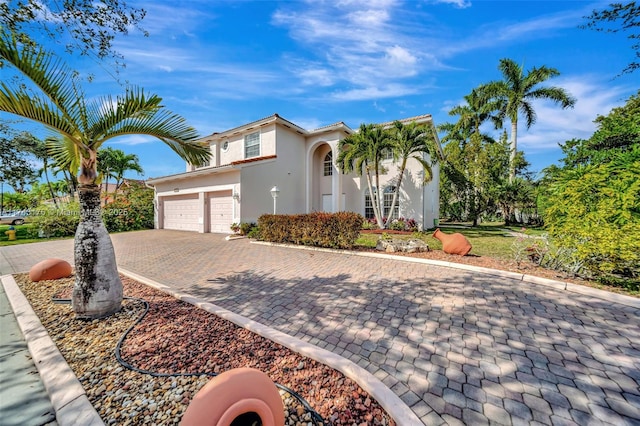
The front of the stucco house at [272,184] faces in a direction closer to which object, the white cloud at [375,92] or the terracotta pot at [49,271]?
the terracotta pot

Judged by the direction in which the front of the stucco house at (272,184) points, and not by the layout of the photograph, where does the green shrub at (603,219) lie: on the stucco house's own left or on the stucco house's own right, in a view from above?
on the stucco house's own left

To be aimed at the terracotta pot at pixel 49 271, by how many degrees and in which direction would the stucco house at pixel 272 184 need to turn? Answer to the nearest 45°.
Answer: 0° — it already faces it

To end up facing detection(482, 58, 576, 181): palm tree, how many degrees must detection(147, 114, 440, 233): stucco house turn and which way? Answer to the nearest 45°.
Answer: approximately 135° to its left

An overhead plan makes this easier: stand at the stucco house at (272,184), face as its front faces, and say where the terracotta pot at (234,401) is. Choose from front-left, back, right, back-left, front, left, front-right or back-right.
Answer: front-left

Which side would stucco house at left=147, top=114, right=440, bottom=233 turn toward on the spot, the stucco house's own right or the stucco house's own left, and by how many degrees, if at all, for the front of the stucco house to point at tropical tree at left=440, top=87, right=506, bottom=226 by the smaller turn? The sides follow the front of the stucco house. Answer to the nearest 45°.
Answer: approximately 135° to the stucco house's own left

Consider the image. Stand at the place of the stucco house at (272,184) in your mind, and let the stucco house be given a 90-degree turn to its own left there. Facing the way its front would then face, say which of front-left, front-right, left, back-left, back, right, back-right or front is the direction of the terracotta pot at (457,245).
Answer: front

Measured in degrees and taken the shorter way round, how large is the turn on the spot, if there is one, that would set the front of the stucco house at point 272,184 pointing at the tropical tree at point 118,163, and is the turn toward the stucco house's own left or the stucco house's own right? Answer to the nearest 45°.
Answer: approximately 90° to the stucco house's own right

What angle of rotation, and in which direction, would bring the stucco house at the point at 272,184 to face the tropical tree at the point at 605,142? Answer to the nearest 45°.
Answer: approximately 90° to its left

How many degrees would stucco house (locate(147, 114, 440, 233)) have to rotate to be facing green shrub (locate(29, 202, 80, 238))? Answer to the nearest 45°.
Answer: approximately 45° to its right

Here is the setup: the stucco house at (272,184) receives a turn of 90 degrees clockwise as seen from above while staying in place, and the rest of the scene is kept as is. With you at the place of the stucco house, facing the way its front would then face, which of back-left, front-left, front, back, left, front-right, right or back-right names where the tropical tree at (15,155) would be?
front-left

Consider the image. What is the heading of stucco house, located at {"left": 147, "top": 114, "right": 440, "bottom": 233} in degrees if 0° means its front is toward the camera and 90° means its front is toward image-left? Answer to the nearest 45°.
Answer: approximately 45°
